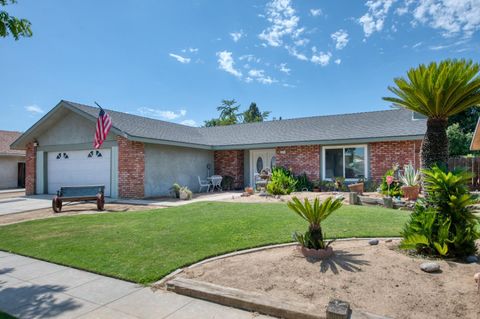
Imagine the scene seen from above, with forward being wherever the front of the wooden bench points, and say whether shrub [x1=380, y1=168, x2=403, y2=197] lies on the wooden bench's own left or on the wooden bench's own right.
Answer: on the wooden bench's own left

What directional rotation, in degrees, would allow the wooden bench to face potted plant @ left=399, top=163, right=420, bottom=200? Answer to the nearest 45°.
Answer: approximately 45° to its left

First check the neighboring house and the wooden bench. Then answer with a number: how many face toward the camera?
2

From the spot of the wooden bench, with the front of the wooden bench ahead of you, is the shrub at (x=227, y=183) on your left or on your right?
on your left

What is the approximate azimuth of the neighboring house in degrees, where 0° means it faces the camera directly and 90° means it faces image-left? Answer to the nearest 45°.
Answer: approximately 0°

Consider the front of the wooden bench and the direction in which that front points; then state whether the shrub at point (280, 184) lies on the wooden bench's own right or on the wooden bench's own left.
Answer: on the wooden bench's own left
